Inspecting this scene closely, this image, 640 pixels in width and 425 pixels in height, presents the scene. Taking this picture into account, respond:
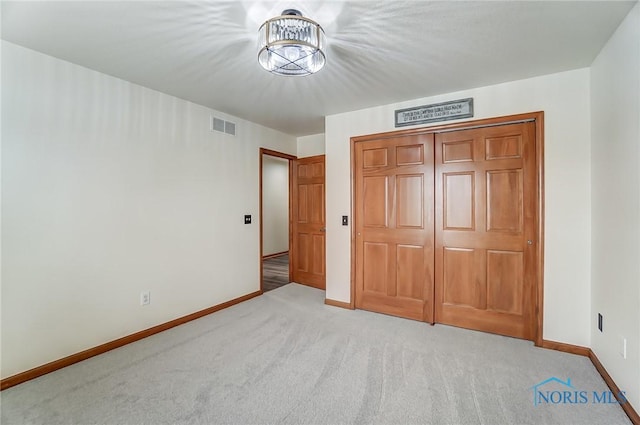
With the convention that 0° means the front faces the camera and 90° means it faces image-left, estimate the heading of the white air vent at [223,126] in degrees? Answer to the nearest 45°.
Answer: approximately 315°

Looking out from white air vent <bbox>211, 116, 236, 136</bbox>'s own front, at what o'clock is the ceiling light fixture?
The ceiling light fixture is roughly at 1 o'clock from the white air vent.

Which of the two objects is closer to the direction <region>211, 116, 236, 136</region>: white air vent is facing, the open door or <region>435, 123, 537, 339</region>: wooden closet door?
the wooden closet door
